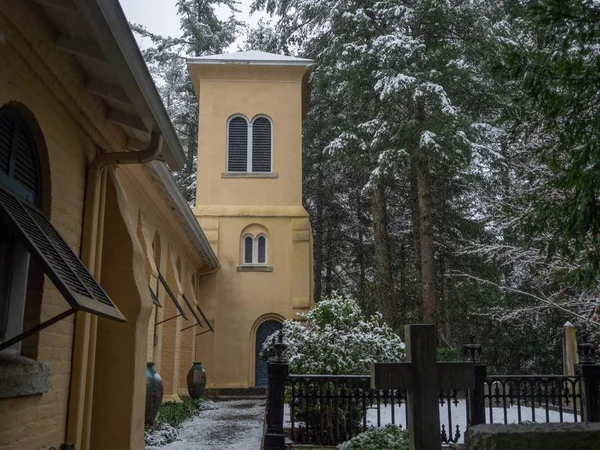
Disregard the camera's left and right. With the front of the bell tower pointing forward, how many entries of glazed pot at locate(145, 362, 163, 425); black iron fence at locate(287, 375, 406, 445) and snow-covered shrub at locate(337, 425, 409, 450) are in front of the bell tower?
3

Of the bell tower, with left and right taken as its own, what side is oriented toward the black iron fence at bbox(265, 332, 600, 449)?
front

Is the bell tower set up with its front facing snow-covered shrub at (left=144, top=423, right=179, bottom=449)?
yes

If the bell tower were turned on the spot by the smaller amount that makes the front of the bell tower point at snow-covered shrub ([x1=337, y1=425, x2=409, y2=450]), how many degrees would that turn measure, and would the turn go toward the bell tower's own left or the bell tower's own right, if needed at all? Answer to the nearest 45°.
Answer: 0° — it already faces it

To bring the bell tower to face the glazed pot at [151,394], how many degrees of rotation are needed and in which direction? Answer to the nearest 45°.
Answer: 0° — it already faces it

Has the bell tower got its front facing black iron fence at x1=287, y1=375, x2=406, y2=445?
yes

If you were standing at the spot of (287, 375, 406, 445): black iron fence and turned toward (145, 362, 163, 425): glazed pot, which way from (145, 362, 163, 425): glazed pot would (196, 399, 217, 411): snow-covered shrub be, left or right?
right

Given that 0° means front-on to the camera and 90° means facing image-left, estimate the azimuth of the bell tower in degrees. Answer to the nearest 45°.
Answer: approximately 0°
